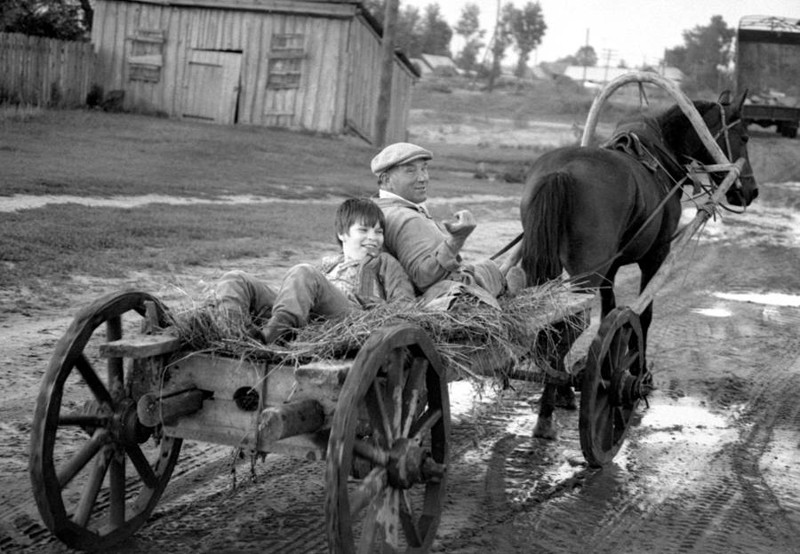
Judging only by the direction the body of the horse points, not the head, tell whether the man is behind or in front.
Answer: behind

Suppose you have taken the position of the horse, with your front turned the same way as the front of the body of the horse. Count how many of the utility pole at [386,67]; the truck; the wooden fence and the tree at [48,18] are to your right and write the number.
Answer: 0

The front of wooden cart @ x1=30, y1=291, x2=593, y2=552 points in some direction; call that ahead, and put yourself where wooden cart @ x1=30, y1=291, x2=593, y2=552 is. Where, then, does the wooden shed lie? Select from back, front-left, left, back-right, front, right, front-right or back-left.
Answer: front-left

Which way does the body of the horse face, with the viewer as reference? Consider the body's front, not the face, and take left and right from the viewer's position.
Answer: facing away from the viewer and to the right of the viewer

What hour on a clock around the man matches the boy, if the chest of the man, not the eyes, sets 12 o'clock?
The boy is roughly at 4 o'clock from the man.

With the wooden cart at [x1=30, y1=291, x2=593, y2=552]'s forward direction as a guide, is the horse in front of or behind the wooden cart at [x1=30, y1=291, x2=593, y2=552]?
in front

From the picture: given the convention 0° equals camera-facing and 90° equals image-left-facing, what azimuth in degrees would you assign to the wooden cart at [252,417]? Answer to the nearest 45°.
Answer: approximately 225°

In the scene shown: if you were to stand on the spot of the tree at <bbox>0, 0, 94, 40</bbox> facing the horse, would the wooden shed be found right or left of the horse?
left

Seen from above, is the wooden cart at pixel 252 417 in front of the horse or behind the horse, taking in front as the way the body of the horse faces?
behind

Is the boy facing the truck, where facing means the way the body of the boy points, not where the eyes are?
no

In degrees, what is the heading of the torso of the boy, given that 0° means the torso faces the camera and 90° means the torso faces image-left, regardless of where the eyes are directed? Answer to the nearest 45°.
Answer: approximately 45°

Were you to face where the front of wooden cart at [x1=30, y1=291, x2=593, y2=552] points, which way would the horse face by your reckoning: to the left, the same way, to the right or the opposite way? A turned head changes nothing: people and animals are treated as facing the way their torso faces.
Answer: the same way
